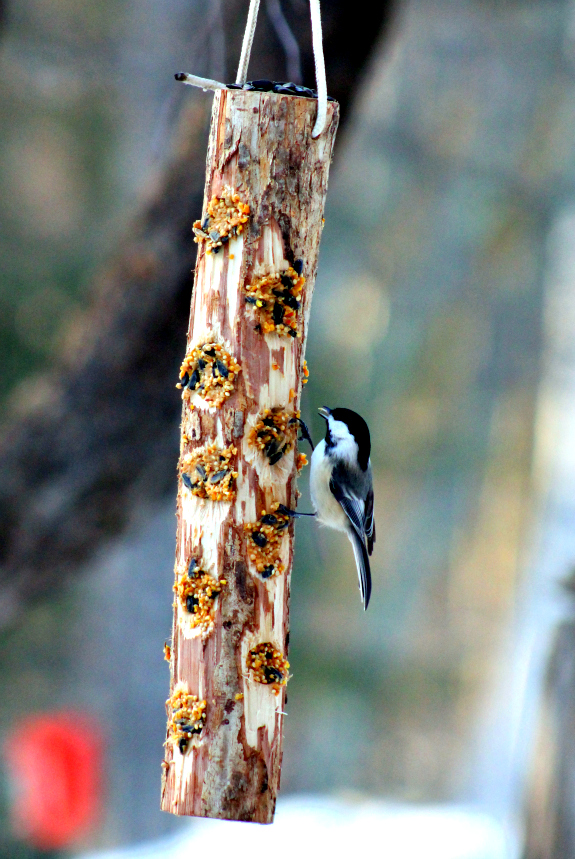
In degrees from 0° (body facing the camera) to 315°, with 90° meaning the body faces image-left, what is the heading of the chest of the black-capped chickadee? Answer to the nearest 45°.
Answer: approximately 90°

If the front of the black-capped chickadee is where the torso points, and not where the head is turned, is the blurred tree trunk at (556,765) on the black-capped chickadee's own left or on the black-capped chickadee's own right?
on the black-capped chickadee's own right

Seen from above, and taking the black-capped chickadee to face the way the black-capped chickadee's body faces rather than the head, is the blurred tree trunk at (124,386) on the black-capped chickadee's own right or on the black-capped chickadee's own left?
on the black-capped chickadee's own right
